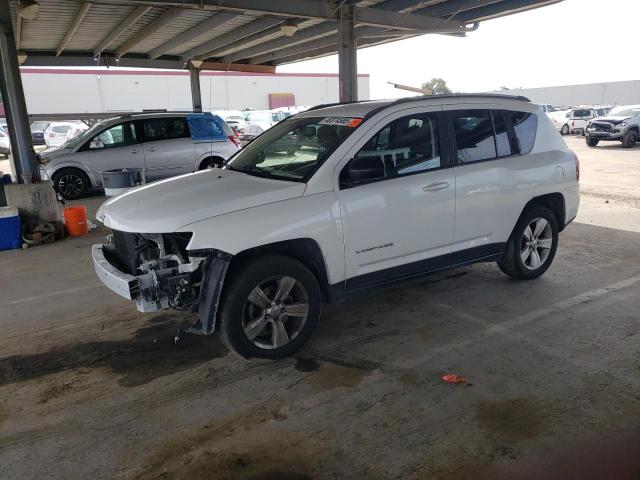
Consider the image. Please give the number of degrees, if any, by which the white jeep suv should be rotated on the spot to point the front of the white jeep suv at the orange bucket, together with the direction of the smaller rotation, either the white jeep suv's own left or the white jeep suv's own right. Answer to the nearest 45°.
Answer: approximately 90° to the white jeep suv's own right

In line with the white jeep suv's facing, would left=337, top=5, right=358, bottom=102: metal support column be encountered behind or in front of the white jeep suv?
behind

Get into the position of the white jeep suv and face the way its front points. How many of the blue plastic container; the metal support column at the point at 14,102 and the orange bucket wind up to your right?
3

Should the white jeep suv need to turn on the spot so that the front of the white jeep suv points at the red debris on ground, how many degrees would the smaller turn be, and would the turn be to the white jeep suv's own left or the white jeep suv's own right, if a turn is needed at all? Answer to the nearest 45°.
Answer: approximately 90° to the white jeep suv's own left

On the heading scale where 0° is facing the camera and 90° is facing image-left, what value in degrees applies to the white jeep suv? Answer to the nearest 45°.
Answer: approximately 45°

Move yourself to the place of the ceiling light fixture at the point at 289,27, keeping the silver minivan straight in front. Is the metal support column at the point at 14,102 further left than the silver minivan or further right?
left

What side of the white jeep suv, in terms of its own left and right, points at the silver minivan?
right

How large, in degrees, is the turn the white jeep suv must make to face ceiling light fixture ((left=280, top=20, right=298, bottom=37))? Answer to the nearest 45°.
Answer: approximately 135° to its right

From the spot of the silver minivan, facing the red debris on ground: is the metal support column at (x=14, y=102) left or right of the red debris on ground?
right
